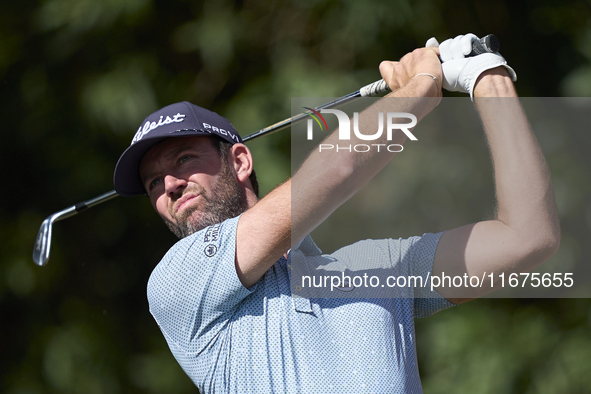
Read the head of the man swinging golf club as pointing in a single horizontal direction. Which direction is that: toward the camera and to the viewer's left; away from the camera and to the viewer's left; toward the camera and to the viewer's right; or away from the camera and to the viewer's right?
toward the camera and to the viewer's left

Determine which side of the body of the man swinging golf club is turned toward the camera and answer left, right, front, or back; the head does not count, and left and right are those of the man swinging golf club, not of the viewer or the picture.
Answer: front
